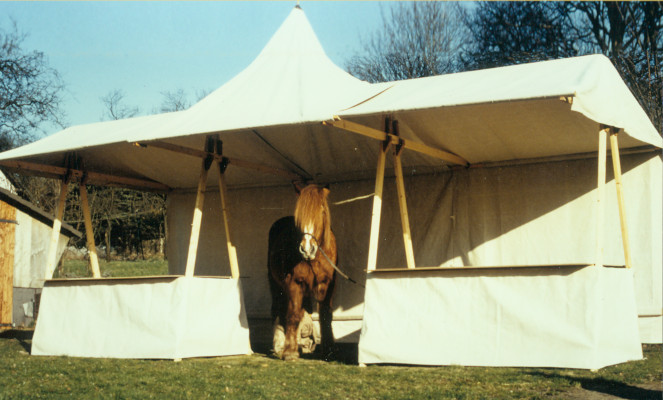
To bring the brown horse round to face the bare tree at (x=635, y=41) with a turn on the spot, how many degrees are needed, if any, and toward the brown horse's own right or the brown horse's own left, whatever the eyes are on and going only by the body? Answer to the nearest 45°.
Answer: approximately 135° to the brown horse's own left

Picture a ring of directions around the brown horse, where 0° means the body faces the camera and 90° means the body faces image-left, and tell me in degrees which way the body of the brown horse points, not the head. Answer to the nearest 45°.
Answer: approximately 0°

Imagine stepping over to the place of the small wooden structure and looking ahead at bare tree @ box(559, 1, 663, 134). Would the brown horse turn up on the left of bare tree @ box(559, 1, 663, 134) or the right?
right

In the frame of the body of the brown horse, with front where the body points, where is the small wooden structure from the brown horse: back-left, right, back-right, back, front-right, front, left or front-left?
back-right
